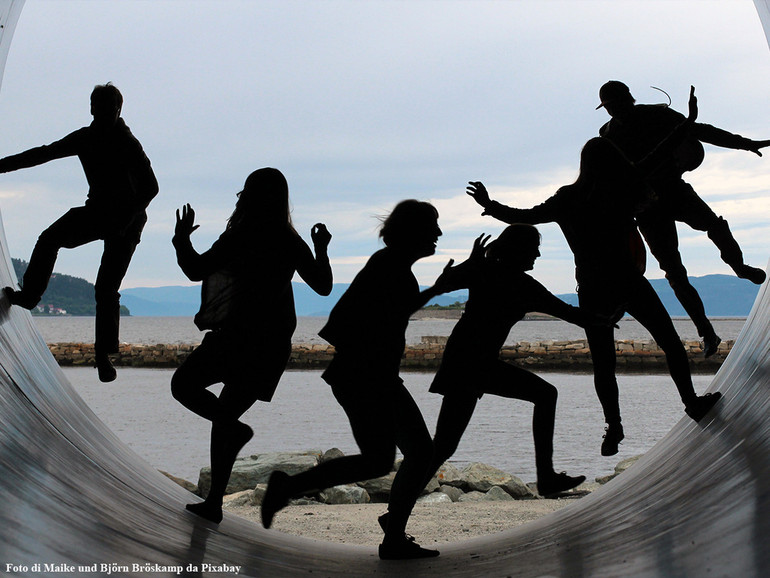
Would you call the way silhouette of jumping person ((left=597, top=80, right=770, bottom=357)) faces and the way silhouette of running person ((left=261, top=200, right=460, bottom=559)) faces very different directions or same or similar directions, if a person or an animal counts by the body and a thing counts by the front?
very different directions

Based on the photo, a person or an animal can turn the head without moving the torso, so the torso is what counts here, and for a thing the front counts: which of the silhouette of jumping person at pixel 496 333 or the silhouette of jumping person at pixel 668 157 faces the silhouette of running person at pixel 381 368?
the silhouette of jumping person at pixel 668 157

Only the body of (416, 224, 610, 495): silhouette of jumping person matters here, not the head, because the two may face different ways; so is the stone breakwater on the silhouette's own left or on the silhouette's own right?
on the silhouette's own left

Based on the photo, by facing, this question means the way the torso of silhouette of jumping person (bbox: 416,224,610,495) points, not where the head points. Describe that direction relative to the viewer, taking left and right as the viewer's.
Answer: facing to the right of the viewer

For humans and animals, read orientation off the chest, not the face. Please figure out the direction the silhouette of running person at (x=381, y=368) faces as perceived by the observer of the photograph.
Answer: facing to the right of the viewer

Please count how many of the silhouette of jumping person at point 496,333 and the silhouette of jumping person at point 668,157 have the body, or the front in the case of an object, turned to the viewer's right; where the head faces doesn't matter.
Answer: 1

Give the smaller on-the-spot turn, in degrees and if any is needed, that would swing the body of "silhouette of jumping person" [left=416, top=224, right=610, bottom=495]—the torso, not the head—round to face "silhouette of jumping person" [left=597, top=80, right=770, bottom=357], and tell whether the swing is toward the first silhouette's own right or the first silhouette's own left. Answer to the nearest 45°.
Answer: approximately 45° to the first silhouette's own left

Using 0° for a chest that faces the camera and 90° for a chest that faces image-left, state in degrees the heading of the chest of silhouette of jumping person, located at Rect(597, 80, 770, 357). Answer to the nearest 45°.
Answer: approximately 45°

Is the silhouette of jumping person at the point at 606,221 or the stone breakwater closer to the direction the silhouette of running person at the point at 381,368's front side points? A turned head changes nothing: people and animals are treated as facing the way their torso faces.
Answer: the silhouette of jumping person

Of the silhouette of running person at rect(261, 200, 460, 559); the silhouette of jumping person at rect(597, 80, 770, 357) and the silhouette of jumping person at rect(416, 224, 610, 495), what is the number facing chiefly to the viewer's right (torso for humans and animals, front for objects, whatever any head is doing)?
2
